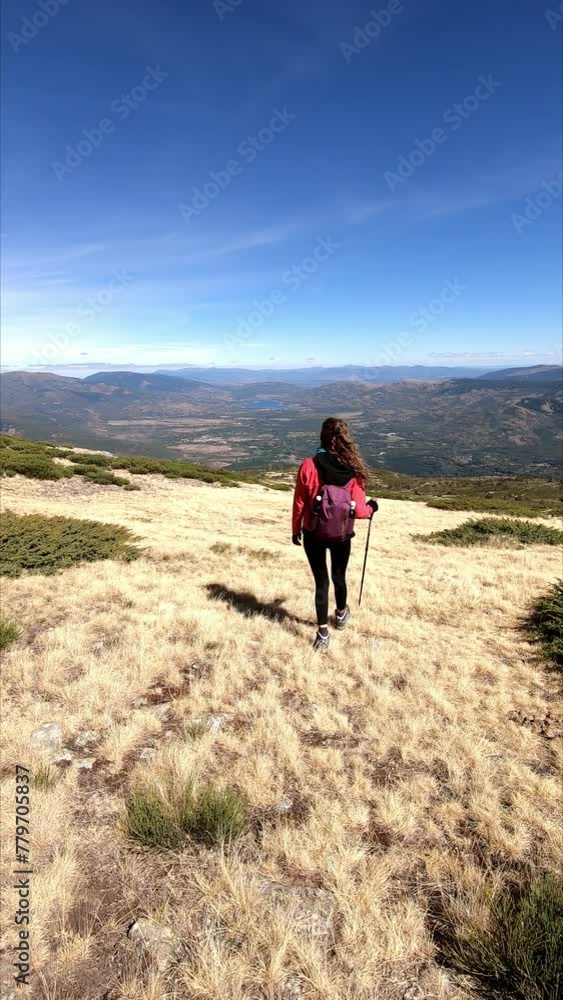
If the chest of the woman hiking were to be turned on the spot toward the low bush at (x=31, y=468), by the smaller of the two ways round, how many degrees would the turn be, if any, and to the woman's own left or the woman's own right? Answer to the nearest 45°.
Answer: approximately 45° to the woman's own left

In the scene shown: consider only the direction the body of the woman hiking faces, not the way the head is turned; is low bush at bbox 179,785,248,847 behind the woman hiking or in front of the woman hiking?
behind

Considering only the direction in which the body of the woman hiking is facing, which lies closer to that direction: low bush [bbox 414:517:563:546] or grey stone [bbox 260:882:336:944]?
the low bush

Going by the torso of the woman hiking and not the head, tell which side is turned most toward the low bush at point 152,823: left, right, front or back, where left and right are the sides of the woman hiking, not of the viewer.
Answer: back

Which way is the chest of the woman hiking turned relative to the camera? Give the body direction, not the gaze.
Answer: away from the camera

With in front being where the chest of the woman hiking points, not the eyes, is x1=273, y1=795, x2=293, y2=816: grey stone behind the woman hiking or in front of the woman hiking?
behind

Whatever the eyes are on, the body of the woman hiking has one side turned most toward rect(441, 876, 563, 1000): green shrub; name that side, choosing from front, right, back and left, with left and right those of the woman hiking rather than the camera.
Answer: back

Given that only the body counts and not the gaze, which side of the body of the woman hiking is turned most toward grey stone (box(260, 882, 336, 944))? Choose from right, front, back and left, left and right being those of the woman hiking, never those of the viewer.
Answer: back

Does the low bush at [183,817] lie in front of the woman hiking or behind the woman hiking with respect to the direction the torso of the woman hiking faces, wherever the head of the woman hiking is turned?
behind

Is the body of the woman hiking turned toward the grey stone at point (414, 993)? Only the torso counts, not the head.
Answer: no

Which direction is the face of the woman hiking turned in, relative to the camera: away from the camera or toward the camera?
away from the camera
